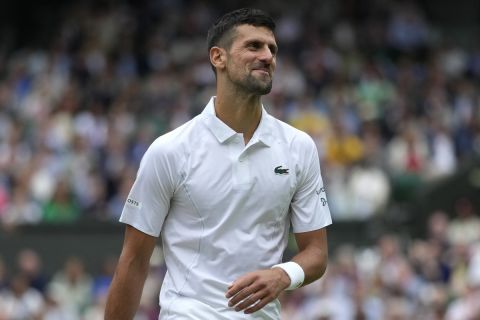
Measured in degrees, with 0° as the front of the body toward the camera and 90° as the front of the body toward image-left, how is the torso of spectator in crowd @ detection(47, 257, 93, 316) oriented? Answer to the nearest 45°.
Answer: approximately 0°

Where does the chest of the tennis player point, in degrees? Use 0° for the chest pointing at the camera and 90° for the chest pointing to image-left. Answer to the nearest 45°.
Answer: approximately 315°

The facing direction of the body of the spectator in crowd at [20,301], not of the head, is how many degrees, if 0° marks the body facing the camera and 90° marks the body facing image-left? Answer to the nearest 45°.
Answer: approximately 0°

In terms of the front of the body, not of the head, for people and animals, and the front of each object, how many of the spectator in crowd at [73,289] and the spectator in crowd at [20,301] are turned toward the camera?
2
